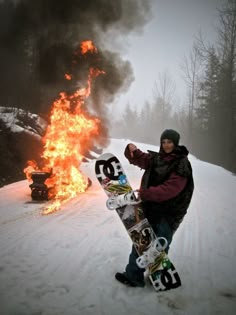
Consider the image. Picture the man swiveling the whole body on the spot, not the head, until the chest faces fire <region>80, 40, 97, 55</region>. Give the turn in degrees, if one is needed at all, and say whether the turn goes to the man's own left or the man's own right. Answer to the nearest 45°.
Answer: approximately 135° to the man's own right

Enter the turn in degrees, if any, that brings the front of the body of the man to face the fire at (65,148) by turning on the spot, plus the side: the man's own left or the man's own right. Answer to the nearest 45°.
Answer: approximately 90° to the man's own right

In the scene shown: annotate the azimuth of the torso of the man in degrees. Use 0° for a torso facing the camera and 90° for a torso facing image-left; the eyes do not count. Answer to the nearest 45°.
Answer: approximately 45°
